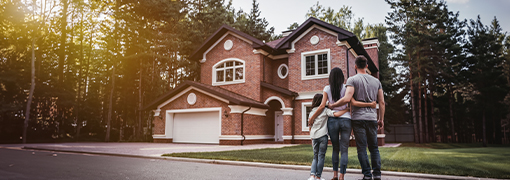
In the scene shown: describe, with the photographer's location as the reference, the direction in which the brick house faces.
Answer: facing the viewer and to the left of the viewer

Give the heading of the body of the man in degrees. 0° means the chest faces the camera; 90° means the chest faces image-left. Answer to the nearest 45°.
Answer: approximately 180°

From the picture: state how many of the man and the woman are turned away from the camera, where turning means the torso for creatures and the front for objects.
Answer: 2

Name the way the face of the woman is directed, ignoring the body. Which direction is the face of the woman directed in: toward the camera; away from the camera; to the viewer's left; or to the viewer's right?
away from the camera

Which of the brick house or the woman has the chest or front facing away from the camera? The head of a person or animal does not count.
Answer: the woman

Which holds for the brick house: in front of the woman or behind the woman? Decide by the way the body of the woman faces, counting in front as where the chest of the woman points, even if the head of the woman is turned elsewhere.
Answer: in front

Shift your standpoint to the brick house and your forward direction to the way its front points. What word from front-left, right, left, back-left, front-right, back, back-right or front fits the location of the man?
front-left

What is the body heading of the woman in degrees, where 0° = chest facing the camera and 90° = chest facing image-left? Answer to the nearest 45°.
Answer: approximately 180°

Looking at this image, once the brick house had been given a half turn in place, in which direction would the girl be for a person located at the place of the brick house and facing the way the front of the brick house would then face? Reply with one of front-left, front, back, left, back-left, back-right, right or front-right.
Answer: back-right

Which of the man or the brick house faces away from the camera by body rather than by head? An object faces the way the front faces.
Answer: the man

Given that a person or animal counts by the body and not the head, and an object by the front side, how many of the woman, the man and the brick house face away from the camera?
2
